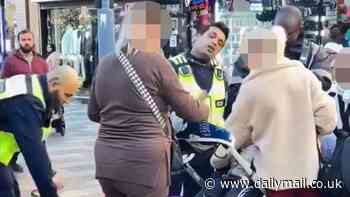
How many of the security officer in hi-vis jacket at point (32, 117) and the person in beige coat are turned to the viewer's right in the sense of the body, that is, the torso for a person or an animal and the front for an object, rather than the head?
1

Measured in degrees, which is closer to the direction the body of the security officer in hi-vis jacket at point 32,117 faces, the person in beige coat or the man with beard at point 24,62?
the person in beige coat

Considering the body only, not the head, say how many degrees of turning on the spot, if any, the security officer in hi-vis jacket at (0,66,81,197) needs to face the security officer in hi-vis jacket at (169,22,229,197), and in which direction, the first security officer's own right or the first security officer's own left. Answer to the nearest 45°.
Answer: approximately 45° to the first security officer's own left

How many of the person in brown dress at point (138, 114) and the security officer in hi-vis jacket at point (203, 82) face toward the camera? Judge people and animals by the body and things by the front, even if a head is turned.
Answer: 1

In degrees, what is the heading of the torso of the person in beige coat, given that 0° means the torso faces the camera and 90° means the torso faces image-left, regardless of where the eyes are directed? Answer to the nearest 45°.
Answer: approximately 135°

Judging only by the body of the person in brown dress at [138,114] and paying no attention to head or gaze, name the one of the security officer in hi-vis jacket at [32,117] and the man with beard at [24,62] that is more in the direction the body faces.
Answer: the man with beard

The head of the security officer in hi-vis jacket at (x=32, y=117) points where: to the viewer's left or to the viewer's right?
to the viewer's right

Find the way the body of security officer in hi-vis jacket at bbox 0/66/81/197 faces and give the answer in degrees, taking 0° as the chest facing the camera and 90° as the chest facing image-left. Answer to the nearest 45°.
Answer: approximately 270°

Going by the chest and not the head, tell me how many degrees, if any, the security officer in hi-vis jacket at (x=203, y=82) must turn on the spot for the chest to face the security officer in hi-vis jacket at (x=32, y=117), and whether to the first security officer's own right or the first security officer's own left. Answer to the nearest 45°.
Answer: approximately 45° to the first security officer's own right

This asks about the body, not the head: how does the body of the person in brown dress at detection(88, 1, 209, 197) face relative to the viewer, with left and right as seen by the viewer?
facing away from the viewer and to the right of the viewer
